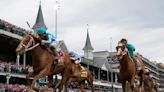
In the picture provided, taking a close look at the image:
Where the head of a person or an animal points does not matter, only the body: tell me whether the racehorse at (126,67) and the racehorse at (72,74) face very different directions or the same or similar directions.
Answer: same or similar directions

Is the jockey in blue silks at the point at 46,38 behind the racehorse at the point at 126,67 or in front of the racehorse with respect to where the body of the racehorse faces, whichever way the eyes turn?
in front

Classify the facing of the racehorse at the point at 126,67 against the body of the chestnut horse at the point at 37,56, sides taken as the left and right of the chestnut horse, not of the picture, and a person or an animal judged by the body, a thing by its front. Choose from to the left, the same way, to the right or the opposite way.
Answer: the same way

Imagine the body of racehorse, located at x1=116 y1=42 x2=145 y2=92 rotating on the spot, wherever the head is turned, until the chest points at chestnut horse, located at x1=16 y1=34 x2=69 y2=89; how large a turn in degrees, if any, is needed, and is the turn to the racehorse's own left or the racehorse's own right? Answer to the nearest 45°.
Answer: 0° — it already faces it

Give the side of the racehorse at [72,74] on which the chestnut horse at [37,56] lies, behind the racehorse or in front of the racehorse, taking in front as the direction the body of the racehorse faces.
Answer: in front

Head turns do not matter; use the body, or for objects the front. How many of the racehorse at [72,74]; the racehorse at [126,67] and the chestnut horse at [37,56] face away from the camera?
0

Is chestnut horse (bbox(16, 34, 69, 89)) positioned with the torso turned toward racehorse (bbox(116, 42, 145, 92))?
no

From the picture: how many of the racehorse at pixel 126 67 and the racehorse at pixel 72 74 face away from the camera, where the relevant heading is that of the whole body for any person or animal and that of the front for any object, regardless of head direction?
0

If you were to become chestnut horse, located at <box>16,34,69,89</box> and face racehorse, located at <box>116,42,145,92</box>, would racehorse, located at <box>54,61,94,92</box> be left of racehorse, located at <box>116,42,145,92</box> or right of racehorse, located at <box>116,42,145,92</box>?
left

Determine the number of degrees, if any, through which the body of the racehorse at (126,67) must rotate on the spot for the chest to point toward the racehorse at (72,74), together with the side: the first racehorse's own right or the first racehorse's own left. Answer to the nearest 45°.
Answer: approximately 90° to the first racehorse's own right

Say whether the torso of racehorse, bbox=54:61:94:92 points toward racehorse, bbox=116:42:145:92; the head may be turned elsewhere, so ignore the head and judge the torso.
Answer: no

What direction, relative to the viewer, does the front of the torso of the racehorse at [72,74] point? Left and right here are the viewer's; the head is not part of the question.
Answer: facing the viewer and to the left of the viewer

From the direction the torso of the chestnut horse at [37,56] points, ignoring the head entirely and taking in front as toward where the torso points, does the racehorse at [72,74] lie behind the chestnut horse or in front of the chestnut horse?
behind
